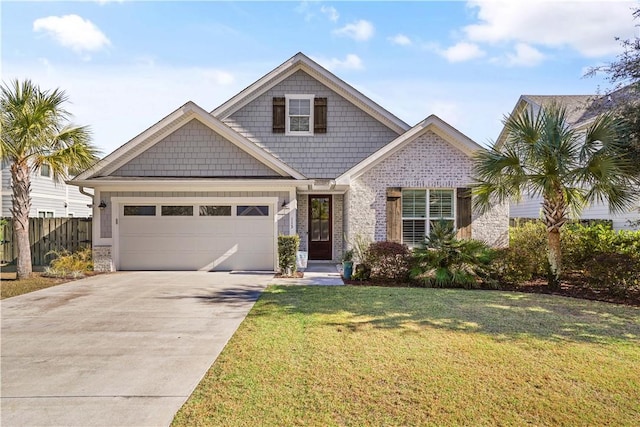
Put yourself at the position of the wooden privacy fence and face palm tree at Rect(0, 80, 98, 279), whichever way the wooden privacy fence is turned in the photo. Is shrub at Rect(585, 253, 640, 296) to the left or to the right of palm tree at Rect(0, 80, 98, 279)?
left

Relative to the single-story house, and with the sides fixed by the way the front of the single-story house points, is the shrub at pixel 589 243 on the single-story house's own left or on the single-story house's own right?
on the single-story house's own left

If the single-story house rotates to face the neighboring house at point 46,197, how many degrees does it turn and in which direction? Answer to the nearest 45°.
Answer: approximately 135° to its right

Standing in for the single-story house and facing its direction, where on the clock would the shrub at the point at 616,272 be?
The shrub is roughly at 10 o'clock from the single-story house.

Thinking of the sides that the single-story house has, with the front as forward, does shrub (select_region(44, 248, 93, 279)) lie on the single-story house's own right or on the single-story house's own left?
on the single-story house's own right

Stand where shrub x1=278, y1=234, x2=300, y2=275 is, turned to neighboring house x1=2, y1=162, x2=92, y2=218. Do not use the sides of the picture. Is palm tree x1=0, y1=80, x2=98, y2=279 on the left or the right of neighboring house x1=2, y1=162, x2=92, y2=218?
left

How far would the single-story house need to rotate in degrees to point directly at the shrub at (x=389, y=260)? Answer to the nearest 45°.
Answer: approximately 45° to its left

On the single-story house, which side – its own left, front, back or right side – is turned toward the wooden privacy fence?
right

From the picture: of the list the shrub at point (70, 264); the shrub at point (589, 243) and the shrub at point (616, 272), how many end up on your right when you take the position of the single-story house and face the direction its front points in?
1

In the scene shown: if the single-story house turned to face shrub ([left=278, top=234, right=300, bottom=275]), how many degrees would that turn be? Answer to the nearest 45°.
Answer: approximately 45° to its left

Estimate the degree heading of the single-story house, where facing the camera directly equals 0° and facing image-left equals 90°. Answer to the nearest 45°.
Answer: approximately 0°
